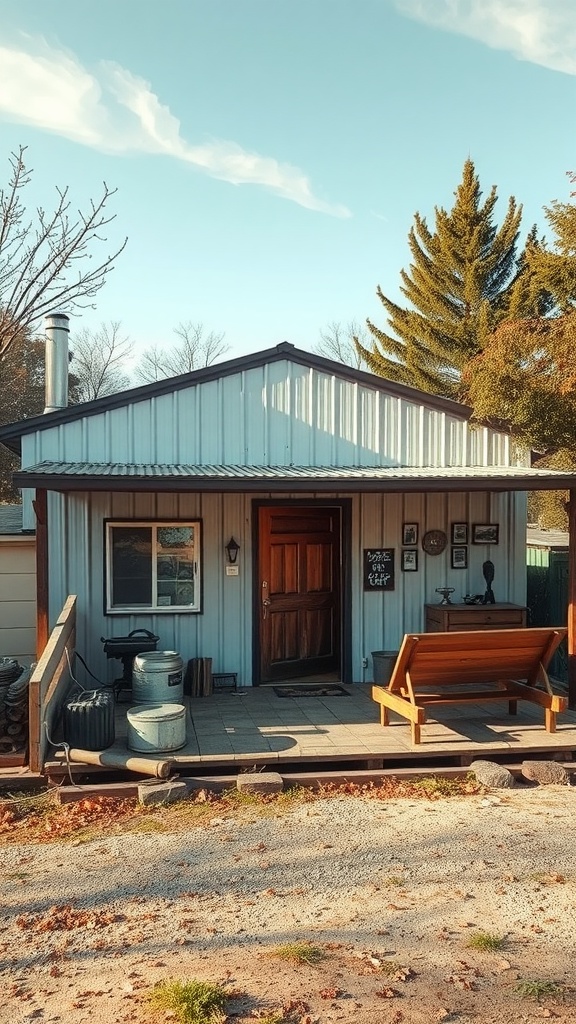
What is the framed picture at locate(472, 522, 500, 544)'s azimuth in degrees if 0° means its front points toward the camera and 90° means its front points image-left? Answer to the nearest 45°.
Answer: approximately 0°

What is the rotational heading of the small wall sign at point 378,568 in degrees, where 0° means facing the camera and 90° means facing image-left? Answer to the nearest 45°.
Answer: approximately 0°

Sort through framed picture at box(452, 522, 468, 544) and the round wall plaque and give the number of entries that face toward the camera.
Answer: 2

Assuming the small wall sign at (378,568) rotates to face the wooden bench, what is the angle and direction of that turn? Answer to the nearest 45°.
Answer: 0° — it already faces it

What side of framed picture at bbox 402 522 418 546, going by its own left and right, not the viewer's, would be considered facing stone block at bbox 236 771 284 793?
front

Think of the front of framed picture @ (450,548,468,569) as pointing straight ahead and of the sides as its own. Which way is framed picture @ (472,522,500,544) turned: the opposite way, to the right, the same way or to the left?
the same way

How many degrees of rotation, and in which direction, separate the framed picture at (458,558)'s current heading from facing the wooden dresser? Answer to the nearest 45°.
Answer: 0° — it already faces it

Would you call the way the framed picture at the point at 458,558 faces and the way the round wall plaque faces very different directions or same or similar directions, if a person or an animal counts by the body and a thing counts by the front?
same or similar directions

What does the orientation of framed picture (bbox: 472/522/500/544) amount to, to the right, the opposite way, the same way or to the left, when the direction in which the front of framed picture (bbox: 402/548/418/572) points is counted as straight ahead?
the same way

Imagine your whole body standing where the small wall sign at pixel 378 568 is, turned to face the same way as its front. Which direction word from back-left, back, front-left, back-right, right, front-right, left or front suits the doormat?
front-right

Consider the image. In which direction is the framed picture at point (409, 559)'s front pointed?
toward the camera

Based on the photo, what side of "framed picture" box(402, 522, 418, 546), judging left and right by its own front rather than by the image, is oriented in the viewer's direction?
front

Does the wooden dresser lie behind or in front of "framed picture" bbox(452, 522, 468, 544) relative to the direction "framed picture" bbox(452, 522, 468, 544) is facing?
in front

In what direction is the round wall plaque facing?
toward the camera
